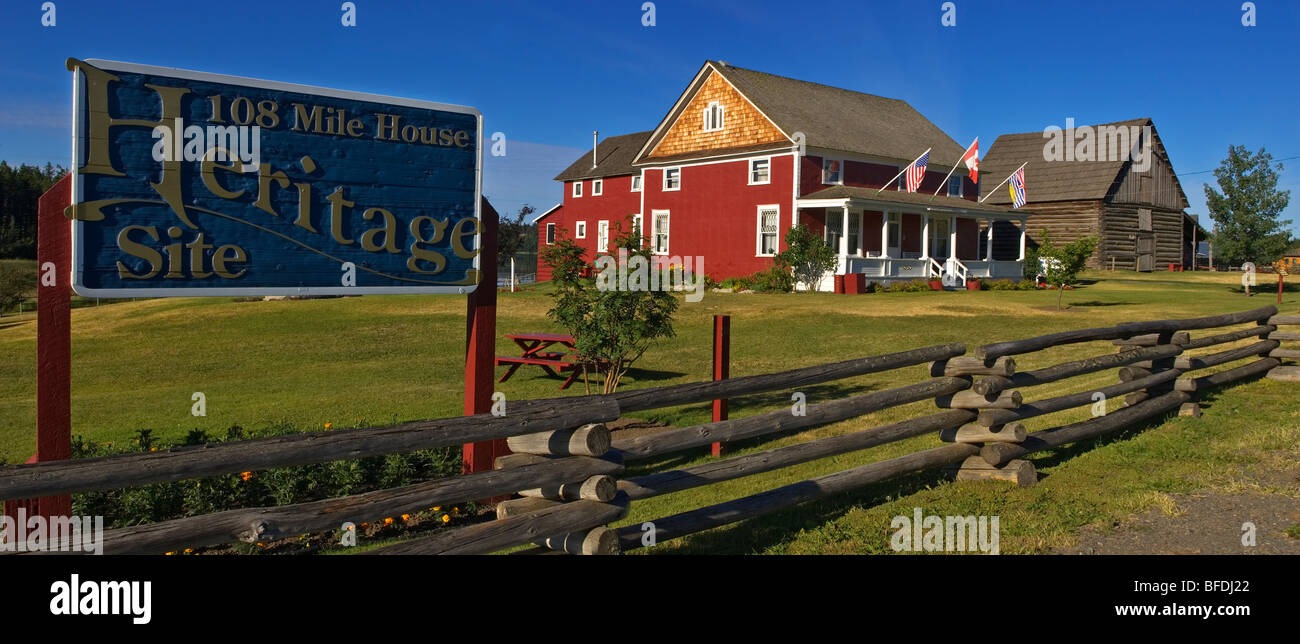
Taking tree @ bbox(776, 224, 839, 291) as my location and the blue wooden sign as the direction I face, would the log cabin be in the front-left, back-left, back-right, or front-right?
back-left

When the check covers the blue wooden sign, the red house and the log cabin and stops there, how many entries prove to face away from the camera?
0

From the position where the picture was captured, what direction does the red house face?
facing the viewer and to the right of the viewer

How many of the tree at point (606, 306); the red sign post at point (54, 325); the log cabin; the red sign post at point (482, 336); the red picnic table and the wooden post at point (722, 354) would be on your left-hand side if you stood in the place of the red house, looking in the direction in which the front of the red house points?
1

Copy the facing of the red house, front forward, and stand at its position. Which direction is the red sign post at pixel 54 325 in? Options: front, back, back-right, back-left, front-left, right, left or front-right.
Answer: front-right

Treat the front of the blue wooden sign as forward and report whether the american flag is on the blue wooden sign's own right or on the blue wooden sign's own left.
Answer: on the blue wooden sign's own left

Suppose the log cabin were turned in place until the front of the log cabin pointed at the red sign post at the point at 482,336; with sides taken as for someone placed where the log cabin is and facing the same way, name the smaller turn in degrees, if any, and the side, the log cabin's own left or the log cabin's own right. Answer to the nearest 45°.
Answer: approximately 45° to the log cabin's own right

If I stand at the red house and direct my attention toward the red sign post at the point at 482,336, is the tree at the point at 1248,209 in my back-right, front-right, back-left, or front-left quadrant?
back-left

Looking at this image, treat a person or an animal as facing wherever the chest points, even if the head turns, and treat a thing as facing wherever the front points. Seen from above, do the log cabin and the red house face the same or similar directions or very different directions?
same or similar directions

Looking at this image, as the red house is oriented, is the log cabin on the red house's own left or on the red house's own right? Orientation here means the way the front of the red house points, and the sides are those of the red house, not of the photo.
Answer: on the red house's own left

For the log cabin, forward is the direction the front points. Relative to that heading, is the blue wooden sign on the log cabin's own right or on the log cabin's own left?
on the log cabin's own right

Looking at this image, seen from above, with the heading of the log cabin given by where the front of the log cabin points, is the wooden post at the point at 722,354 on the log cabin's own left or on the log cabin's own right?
on the log cabin's own right

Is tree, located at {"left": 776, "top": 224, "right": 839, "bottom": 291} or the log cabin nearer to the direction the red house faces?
the tree

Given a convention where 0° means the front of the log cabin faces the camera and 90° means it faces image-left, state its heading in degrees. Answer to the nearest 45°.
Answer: approximately 315°

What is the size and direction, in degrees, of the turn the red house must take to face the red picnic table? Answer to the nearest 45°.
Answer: approximately 45° to its right
